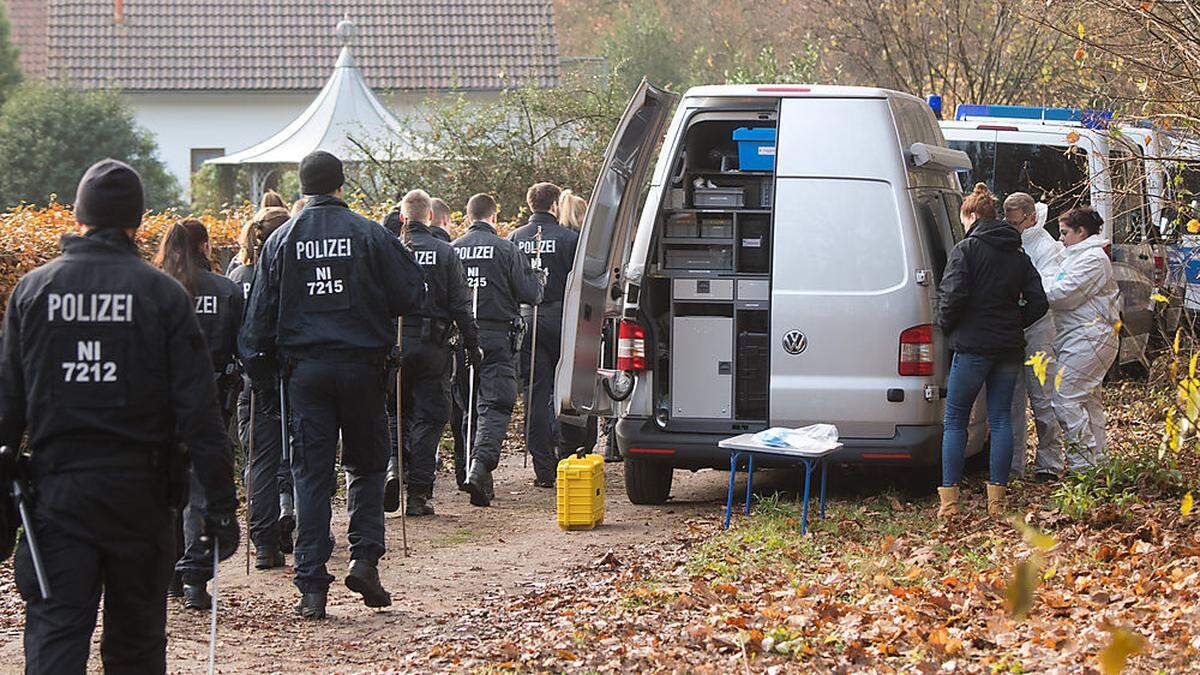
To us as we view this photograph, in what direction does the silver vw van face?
facing away from the viewer

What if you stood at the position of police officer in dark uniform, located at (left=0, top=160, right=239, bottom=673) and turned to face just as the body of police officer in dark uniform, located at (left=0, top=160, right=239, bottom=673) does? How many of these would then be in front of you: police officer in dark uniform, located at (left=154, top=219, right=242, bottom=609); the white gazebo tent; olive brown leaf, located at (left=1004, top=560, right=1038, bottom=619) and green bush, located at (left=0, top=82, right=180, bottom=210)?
3

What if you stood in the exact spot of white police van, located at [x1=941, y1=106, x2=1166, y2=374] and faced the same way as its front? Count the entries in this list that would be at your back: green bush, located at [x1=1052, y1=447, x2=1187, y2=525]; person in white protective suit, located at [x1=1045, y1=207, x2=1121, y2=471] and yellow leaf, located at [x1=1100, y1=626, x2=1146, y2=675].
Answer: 3

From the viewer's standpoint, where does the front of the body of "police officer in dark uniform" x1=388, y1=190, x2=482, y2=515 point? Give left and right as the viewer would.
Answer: facing away from the viewer

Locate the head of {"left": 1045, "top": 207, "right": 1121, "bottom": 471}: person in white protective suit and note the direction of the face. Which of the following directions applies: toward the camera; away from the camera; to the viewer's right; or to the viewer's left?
to the viewer's left

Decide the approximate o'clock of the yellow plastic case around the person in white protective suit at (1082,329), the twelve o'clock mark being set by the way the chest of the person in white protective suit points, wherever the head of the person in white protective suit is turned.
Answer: The yellow plastic case is roughly at 11 o'clock from the person in white protective suit.

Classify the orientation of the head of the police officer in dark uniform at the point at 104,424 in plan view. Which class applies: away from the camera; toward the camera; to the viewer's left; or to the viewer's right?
away from the camera

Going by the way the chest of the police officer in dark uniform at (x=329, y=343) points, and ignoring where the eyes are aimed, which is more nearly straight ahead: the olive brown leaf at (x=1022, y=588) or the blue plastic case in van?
the blue plastic case in van

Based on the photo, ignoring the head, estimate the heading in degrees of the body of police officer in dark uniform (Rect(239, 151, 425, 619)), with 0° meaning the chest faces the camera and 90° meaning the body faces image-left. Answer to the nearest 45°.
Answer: approximately 180°

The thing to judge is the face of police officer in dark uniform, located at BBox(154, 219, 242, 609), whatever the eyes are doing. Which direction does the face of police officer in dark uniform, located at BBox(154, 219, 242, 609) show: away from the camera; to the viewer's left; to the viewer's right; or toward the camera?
away from the camera

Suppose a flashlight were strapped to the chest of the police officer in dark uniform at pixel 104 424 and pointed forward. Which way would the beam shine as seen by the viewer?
away from the camera

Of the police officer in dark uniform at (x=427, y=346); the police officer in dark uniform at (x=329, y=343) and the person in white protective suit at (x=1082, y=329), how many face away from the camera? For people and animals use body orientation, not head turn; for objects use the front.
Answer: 2

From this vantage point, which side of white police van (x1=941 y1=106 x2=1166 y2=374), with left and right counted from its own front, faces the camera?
back

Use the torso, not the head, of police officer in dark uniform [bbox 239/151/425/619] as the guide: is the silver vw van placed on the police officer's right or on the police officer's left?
on the police officer's right
